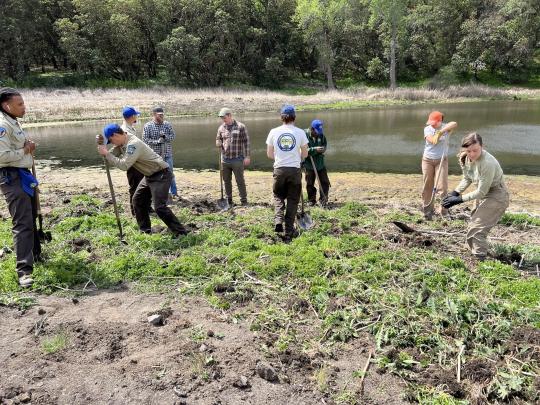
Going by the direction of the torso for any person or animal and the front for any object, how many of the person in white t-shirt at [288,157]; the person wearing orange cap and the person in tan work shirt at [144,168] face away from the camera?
1

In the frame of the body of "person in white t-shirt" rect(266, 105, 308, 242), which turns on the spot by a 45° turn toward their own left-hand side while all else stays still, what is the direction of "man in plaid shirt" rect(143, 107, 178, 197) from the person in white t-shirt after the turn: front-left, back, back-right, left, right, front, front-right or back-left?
front

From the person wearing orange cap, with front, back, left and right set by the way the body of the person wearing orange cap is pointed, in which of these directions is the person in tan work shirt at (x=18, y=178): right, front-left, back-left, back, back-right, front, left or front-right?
front-right

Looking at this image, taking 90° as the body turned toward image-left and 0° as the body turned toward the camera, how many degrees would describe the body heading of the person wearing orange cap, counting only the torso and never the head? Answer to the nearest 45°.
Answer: approximately 0°

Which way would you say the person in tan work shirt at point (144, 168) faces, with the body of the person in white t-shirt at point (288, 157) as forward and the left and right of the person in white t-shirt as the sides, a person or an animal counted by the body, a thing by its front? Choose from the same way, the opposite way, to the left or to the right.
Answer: to the left

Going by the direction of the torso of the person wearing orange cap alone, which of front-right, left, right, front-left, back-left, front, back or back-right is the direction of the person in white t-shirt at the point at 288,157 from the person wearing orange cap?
front-right

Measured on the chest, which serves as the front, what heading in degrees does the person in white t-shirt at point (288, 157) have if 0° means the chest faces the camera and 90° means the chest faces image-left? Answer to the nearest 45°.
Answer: approximately 180°

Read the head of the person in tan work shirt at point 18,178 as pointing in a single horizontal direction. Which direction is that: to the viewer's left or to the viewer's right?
to the viewer's right

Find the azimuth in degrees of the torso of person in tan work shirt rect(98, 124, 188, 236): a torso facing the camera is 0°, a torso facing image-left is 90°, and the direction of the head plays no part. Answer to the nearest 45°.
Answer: approximately 90°

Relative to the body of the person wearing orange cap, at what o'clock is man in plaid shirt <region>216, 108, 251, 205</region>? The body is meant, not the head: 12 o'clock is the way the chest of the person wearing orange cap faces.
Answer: The man in plaid shirt is roughly at 3 o'clock from the person wearing orange cap.

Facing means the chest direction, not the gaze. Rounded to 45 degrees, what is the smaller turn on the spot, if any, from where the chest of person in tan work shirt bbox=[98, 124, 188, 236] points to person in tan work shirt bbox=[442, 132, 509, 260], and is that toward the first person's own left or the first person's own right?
approximately 135° to the first person's own left

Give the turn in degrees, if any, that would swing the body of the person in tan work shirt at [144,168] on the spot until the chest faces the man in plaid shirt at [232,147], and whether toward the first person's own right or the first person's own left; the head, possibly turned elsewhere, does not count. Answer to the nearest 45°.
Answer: approximately 135° to the first person's own right

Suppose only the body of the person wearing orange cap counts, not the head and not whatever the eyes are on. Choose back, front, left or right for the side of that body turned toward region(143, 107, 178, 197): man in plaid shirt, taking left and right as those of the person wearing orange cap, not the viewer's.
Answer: right

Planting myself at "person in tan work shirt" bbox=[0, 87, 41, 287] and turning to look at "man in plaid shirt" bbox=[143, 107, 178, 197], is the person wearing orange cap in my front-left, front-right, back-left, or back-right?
front-right

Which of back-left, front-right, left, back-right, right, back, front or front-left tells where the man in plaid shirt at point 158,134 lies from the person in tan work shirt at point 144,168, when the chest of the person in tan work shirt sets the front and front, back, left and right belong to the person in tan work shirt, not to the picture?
right

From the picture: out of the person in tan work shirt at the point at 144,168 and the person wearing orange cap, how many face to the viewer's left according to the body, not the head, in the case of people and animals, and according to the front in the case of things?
1

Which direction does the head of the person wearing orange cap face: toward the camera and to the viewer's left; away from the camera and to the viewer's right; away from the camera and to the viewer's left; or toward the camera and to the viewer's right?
toward the camera and to the viewer's left
